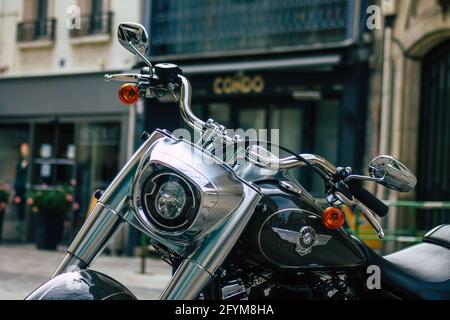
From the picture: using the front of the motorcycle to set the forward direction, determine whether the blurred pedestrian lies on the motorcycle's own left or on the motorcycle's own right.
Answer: on the motorcycle's own right

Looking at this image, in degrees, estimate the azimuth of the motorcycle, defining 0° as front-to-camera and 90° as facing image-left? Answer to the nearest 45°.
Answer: approximately 45°

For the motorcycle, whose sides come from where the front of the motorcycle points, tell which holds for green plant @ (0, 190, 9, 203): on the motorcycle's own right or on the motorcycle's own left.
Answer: on the motorcycle's own right
